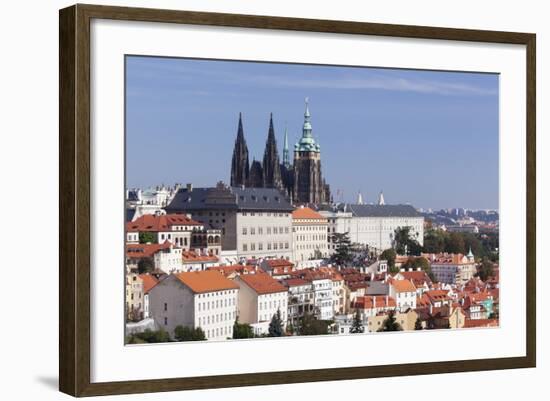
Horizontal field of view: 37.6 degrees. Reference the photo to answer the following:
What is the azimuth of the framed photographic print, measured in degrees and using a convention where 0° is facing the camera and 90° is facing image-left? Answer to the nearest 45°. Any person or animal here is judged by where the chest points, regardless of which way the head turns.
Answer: approximately 315°
